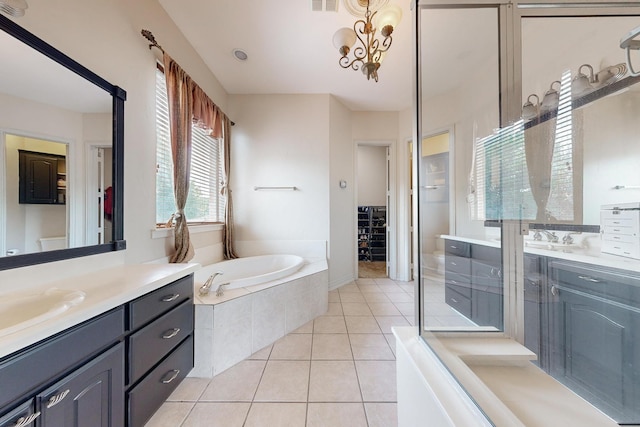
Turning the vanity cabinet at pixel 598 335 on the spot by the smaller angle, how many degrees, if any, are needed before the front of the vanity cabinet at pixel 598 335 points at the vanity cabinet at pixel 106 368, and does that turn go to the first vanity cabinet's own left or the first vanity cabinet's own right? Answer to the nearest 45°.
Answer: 0° — it already faces it

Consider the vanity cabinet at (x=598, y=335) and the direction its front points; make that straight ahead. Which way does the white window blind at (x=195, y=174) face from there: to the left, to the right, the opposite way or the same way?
the opposite way

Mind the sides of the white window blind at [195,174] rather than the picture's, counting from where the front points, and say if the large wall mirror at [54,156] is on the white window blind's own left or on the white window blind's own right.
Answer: on the white window blind's own right

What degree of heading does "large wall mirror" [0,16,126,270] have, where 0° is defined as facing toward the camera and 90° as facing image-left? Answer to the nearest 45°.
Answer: approximately 315°

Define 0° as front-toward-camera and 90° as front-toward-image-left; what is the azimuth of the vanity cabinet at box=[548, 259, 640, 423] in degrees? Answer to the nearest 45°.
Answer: approximately 45°

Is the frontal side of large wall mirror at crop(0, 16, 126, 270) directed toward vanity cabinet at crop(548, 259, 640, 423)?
yes

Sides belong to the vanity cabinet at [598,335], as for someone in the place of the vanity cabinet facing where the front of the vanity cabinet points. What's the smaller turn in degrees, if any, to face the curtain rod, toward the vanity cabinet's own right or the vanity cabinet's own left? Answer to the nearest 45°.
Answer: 0° — it already faces it

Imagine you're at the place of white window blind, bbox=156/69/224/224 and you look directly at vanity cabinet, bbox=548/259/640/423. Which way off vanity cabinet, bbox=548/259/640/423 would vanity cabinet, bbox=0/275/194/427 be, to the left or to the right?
right

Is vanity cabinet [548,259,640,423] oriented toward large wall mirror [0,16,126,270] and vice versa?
yes

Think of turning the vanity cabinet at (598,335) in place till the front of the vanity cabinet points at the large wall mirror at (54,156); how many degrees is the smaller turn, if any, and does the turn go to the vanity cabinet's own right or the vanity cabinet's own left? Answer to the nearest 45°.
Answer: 0° — it already faces it
